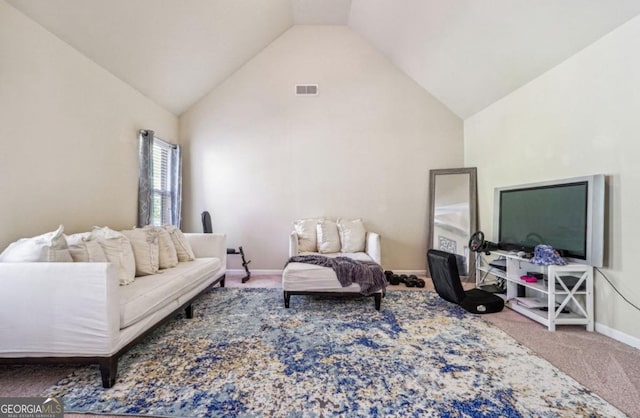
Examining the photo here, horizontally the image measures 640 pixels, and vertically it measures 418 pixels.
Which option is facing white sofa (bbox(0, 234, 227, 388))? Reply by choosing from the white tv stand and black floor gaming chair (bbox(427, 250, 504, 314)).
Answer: the white tv stand

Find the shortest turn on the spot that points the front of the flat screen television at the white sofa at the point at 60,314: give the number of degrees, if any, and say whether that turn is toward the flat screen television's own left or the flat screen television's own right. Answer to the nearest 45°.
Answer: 0° — it already faces it

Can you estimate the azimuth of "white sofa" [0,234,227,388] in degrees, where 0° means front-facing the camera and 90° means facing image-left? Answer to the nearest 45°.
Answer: approximately 315°

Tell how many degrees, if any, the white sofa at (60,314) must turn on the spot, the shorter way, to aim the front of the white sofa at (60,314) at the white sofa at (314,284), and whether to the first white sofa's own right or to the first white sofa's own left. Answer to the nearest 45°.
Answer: approximately 45° to the first white sofa's own left

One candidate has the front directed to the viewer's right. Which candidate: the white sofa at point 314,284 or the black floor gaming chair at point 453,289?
the black floor gaming chair

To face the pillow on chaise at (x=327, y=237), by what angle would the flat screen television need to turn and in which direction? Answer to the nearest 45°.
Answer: approximately 45° to its right

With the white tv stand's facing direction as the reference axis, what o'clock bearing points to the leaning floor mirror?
The leaning floor mirror is roughly at 3 o'clock from the white tv stand.

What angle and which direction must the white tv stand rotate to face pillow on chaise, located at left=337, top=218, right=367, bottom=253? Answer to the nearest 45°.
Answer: approximately 45° to its right

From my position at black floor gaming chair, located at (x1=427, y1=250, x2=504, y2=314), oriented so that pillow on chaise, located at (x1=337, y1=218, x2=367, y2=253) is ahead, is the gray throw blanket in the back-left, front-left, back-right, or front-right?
front-left

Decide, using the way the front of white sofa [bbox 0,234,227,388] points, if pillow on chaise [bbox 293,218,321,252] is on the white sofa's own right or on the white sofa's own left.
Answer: on the white sofa's own left

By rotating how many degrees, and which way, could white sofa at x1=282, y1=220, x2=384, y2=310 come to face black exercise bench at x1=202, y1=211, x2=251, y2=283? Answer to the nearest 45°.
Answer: approximately 135° to its right

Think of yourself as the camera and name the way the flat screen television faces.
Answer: facing the viewer and to the left of the viewer

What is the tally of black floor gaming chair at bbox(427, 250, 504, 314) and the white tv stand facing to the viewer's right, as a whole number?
1

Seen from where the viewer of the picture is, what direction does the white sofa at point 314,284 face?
facing the viewer

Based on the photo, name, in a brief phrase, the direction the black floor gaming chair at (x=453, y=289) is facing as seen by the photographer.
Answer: facing to the right of the viewer

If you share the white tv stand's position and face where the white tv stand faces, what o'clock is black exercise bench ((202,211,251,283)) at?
The black exercise bench is roughly at 1 o'clock from the white tv stand.
